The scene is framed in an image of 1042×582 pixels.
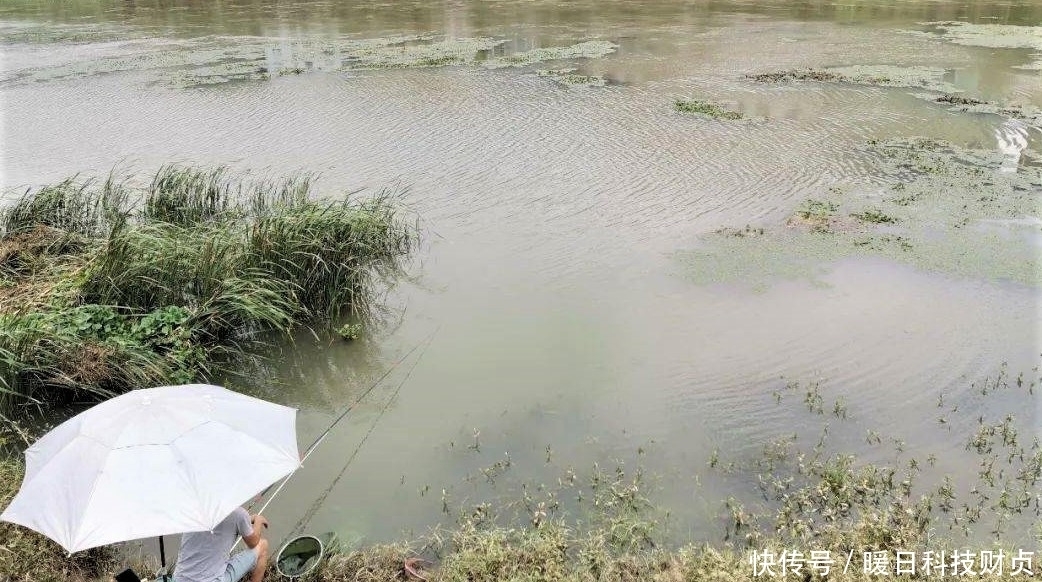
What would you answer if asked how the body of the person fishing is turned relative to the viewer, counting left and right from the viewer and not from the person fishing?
facing away from the viewer and to the right of the viewer

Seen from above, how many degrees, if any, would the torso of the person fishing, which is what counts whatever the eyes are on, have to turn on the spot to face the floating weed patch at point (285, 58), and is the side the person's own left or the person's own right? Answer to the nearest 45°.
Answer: approximately 45° to the person's own left

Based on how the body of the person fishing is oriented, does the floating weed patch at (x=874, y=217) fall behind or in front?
in front

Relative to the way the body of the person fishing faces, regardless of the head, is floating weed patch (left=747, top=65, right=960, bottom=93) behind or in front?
in front

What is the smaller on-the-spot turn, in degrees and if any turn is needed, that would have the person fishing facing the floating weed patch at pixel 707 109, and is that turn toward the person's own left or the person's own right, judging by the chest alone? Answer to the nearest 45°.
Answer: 0° — they already face it

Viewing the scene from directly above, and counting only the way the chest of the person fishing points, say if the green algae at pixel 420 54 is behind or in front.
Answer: in front
